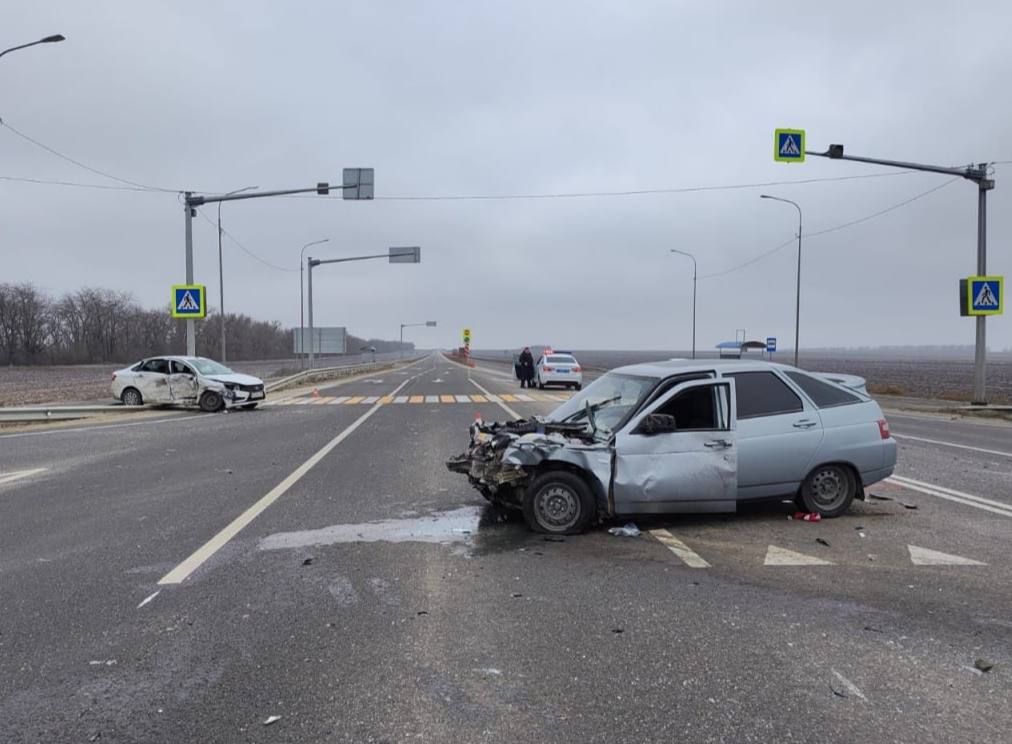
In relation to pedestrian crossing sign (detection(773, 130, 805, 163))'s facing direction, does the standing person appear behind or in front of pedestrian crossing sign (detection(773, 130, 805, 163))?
behind

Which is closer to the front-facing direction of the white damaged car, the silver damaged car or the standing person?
the silver damaged car

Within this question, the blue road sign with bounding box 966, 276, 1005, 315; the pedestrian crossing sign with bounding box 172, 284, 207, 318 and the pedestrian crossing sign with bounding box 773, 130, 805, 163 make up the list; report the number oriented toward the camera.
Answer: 3

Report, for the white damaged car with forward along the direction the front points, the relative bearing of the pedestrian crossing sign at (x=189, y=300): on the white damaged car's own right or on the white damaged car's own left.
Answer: on the white damaged car's own left

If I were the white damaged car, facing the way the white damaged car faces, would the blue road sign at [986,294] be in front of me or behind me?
in front

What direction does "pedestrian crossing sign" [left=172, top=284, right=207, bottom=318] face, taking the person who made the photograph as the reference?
facing the viewer

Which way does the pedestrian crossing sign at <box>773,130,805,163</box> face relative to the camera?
toward the camera

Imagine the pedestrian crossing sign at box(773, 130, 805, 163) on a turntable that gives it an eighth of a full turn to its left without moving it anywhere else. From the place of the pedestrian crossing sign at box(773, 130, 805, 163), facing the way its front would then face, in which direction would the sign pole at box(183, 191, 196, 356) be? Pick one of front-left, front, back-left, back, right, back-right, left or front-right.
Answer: back-right

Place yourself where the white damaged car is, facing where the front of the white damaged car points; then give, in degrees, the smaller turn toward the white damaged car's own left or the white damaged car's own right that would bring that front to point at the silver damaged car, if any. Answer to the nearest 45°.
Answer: approximately 45° to the white damaged car's own right

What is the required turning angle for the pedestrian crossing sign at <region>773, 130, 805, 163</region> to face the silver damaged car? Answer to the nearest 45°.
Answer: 0° — it already faces it

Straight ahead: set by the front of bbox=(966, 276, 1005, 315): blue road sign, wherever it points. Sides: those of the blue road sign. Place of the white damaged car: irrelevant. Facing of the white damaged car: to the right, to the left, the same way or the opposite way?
to the left

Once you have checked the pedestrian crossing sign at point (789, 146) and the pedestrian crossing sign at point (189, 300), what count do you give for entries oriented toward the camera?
2

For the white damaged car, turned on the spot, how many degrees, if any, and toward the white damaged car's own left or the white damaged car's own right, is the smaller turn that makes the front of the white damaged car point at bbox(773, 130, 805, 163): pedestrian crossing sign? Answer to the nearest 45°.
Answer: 0° — it already faces it

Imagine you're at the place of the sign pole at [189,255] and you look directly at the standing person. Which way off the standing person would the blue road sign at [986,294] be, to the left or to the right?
right
